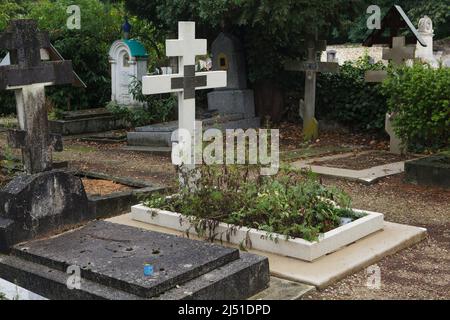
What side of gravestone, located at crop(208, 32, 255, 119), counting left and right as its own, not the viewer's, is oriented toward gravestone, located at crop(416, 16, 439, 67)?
left

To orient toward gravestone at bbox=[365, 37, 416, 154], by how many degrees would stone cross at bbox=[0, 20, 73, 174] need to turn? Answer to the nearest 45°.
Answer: approximately 90° to its left

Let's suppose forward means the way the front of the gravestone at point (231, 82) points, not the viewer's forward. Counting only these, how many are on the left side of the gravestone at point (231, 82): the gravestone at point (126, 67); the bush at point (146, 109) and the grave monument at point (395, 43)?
1

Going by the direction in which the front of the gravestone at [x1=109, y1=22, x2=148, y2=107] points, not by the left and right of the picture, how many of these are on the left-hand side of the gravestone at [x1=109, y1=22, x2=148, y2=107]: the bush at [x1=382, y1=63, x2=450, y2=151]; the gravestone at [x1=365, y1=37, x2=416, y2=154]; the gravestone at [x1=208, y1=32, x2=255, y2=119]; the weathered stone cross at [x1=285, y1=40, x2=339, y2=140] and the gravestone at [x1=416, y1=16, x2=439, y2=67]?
5

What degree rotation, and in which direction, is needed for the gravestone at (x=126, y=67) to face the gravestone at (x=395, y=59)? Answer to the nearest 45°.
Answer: approximately 90° to its left

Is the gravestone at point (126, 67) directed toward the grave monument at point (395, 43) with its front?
no

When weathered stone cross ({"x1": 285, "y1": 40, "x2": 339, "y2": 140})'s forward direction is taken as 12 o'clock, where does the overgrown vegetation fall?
The overgrown vegetation is roughly at 12 o'clock from the weathered stone cross.

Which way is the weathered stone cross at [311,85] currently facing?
toward the camera

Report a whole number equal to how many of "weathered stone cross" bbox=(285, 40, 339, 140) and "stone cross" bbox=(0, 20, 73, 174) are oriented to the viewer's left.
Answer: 0

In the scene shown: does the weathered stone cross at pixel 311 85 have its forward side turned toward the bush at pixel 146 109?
no

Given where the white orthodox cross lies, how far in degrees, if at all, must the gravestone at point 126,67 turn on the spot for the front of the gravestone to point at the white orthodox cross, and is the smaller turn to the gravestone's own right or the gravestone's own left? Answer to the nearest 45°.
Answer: approximately 45° to the gravestone's own left

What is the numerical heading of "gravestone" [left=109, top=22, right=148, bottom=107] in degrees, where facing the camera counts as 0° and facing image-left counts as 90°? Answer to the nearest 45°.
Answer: approximately 45°

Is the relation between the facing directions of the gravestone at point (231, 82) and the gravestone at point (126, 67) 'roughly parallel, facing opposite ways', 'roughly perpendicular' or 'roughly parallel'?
roughly parallel

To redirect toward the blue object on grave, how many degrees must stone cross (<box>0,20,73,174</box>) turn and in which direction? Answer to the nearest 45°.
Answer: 0° — it already faces it

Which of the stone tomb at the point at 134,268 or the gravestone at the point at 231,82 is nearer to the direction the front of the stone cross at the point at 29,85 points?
the stone tomb

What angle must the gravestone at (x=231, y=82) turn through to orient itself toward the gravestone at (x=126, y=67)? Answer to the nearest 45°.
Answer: approximately 90° to its right

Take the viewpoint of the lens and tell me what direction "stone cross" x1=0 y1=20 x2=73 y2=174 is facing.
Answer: facing the viewer and to the right of the viewer
